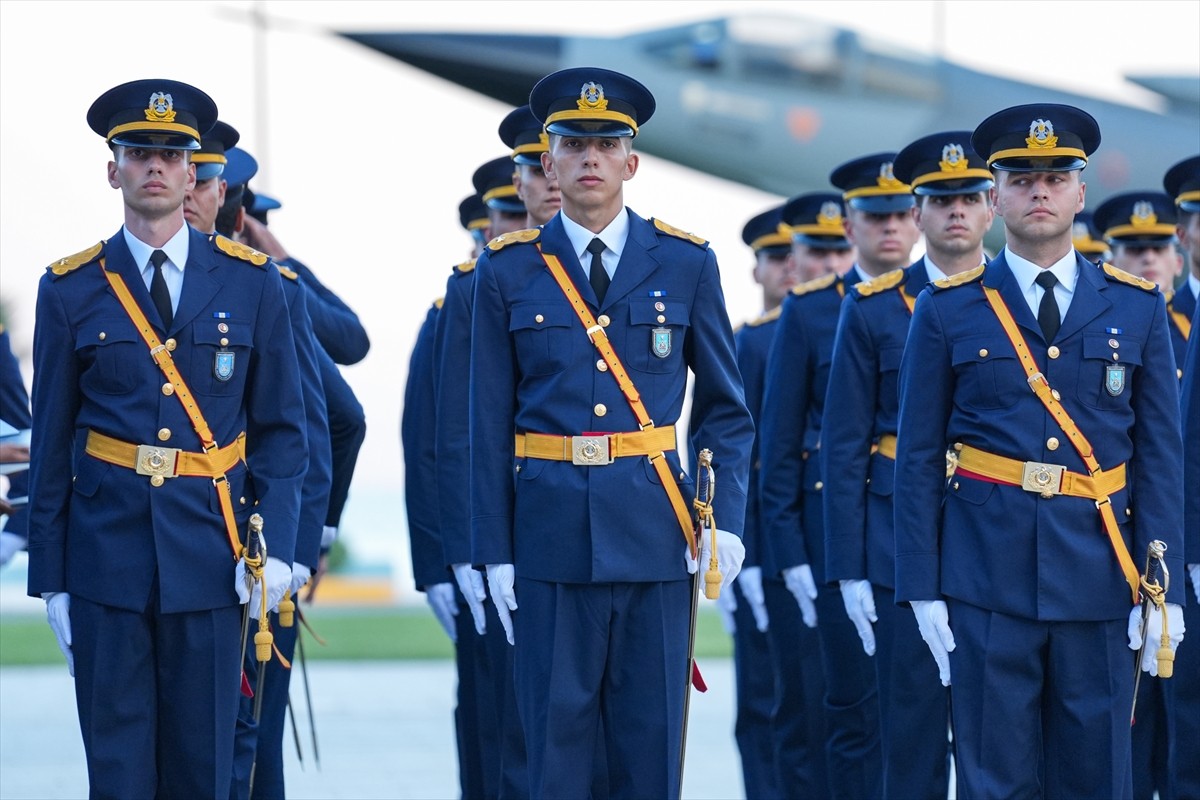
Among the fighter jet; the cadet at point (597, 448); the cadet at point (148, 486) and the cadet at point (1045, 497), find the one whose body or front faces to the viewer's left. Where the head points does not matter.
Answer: the fighter jet

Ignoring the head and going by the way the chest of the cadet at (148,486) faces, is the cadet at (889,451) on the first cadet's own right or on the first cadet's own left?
on the first cadet's own left

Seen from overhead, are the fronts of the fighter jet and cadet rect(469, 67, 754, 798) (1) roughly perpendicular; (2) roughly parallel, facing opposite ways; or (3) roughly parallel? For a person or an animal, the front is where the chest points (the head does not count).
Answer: roughly perpendicular

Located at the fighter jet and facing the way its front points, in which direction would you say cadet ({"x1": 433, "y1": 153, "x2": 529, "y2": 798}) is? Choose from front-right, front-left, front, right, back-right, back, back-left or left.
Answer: left

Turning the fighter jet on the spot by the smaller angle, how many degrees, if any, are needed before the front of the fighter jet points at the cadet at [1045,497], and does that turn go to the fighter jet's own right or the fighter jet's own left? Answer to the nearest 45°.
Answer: approximately 90° to the fighter jet's own left

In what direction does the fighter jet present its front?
to the viewer's left

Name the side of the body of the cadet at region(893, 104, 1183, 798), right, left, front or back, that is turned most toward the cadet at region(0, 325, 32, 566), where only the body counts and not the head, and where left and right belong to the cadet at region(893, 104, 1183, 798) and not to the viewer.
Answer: right

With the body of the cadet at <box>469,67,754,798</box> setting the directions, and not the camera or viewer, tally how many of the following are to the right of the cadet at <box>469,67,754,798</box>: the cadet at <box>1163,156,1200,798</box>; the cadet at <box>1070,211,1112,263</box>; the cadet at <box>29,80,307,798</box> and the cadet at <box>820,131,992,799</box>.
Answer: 1

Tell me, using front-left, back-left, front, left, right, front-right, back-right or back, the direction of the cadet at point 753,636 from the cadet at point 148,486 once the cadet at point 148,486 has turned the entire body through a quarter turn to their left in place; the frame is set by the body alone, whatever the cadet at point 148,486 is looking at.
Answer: front-left

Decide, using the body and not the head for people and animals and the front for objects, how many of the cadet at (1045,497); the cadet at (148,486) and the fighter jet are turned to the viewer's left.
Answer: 1

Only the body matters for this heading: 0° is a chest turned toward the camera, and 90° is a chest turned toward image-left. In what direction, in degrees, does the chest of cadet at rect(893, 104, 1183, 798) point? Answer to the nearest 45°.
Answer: approximately 0°

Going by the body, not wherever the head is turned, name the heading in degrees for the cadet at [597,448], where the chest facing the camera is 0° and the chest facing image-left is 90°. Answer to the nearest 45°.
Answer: approximately 0°

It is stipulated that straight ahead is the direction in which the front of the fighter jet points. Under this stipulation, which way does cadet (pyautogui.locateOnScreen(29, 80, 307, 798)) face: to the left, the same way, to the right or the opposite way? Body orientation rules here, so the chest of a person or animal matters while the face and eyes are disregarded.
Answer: to the left

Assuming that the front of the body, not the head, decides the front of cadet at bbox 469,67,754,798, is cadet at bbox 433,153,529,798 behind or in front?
behind

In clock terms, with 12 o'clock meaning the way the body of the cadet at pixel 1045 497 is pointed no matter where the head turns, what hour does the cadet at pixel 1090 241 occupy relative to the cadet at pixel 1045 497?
the cadet at pixel 1090 241 is roughly at 6 o'clock from the cadet at pixel 1045 497.
